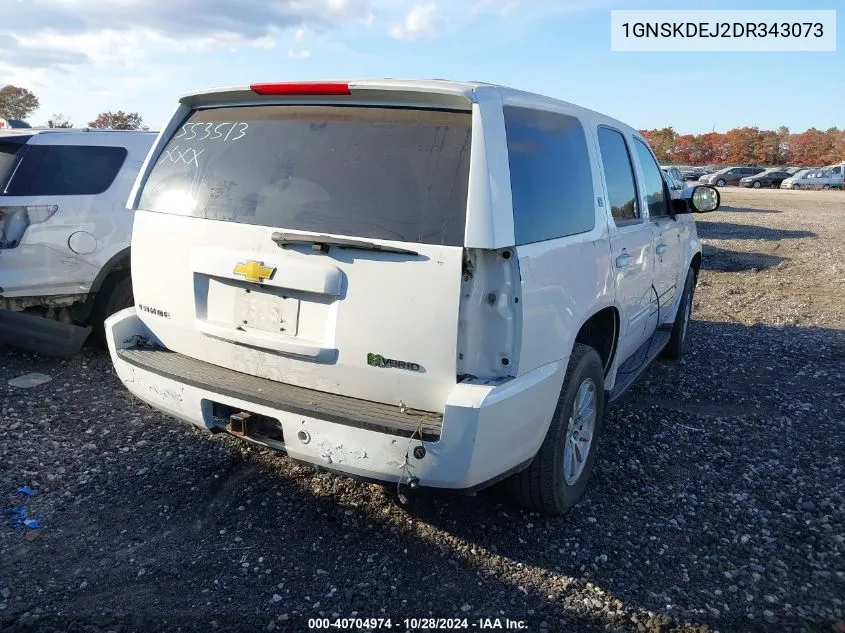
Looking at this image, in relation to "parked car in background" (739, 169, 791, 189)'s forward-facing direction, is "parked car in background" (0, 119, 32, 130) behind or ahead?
ahead

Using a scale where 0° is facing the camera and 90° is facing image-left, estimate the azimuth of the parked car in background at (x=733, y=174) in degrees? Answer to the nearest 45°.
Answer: approximately 45°

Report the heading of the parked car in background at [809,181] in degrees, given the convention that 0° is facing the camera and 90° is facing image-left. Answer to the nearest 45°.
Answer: approximately 45°

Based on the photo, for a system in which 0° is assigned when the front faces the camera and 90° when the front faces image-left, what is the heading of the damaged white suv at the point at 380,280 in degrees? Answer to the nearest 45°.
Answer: approximately 225°

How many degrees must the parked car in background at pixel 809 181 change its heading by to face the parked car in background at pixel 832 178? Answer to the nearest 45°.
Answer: approximately 135° to its left

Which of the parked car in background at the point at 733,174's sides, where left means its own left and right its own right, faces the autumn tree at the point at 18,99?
front

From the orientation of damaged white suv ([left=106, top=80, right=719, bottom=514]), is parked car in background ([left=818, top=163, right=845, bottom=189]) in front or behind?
in front

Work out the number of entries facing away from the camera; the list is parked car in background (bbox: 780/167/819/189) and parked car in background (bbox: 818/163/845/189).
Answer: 0

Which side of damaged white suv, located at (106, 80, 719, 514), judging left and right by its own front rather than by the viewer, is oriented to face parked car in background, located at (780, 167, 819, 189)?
front
